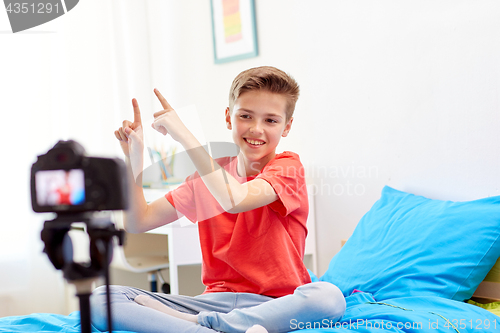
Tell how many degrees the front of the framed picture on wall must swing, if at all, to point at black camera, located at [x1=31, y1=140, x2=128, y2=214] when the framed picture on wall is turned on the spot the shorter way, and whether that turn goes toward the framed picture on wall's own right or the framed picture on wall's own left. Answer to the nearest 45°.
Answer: approximately 45° to the framed picture on wall's own left

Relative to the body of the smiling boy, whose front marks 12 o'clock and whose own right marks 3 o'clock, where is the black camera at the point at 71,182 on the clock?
The black camera is roughly at 11 o'clock from the smiling boy.

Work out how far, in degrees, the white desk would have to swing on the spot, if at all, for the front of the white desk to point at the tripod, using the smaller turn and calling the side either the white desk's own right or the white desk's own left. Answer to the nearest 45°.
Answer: approximately 45° to the white desk's own left

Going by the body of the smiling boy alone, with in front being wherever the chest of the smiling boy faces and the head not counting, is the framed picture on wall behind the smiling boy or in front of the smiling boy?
behind

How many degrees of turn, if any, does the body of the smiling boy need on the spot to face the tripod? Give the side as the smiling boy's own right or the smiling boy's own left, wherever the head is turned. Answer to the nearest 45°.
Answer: approximately 45° to the smiling boy's own left
